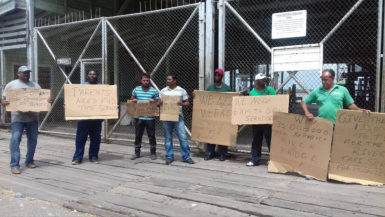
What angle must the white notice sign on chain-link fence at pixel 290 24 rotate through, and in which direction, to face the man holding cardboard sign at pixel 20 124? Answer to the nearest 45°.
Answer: approximately 90° to its right

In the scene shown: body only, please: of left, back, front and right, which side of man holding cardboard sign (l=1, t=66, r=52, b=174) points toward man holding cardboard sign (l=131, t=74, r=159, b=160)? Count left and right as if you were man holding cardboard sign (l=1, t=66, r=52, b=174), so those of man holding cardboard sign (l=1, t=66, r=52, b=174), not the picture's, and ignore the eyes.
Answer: left

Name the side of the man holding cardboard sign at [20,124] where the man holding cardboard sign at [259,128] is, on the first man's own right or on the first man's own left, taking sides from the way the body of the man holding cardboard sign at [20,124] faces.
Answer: on the first man's own left

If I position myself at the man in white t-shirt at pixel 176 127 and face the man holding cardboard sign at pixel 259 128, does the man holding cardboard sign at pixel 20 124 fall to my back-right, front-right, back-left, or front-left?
back-right
